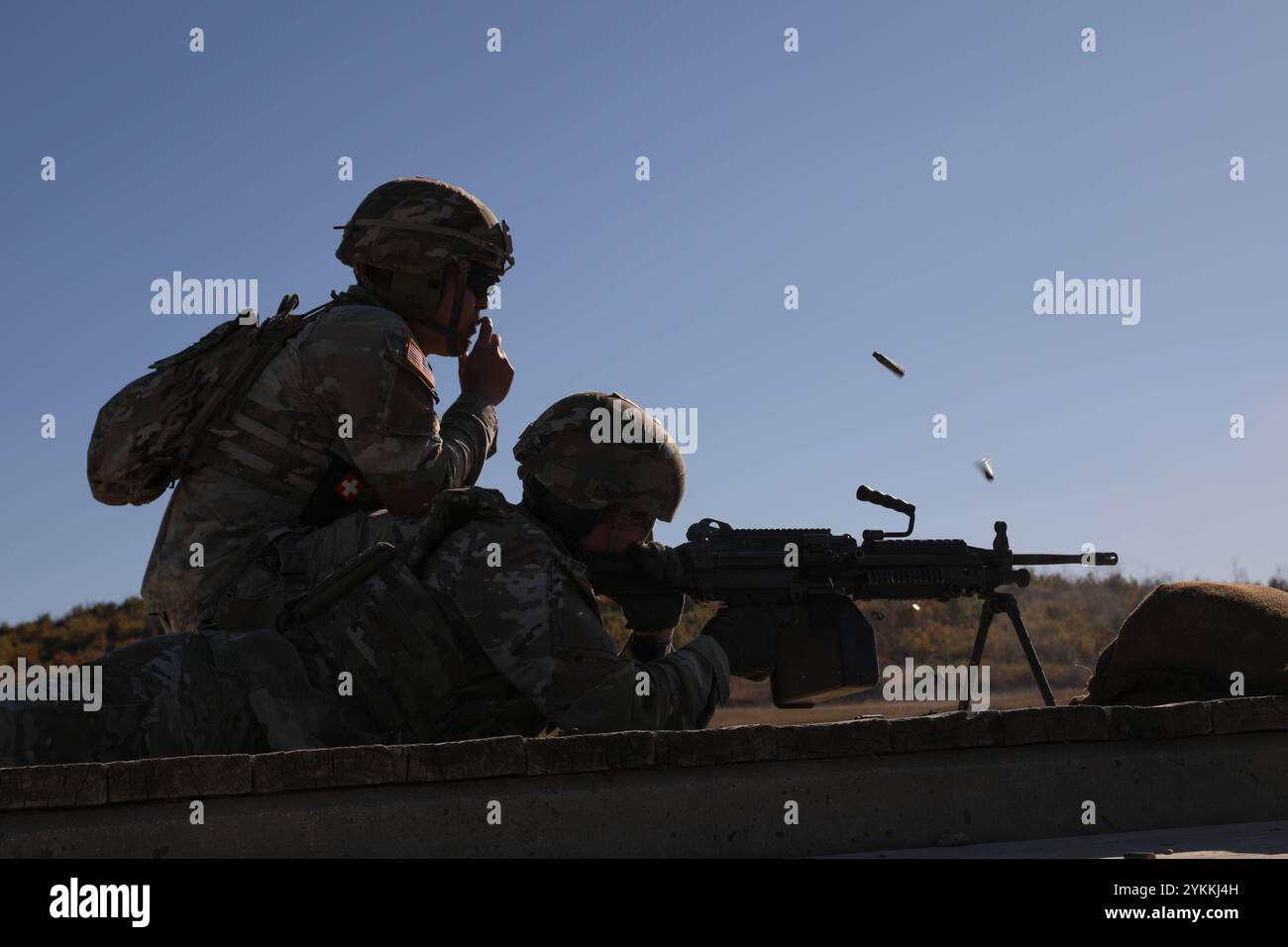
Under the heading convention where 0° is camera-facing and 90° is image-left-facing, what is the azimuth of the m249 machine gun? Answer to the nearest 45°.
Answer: approximately 270°

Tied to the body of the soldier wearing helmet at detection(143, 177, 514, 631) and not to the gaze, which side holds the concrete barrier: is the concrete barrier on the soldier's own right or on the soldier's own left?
on the soldier's own right

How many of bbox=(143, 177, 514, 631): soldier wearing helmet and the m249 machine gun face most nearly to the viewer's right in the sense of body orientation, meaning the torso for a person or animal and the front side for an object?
2

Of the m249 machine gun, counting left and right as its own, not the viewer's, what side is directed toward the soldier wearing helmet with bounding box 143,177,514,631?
back

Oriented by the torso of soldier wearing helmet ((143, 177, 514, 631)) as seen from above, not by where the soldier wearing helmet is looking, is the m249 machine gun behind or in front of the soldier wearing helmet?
in front

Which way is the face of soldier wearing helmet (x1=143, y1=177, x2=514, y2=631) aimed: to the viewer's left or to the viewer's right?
to the viewer's right

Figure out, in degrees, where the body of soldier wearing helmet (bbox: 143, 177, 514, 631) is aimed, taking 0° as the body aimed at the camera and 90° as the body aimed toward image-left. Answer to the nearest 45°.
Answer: approximately 270°

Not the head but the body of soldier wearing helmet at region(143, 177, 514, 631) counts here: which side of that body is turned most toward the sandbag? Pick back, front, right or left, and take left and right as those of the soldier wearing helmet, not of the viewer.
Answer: front
